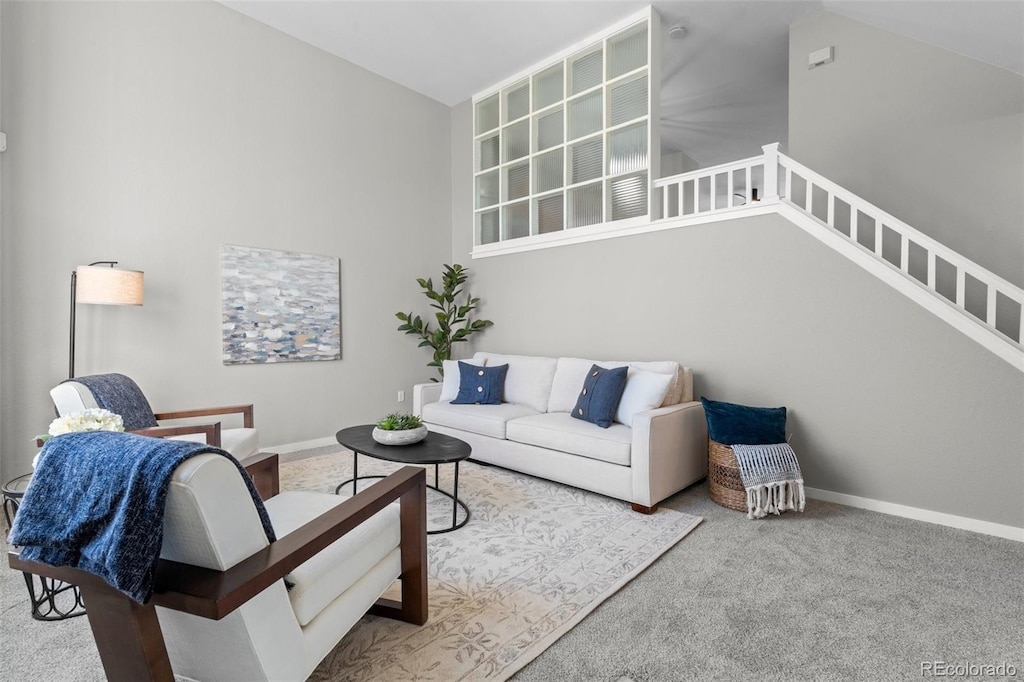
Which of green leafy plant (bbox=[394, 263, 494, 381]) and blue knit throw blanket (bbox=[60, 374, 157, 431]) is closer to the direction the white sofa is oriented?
the blue knit throw blanket

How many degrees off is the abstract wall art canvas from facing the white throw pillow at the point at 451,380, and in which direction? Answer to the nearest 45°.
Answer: approximately 45° to its left

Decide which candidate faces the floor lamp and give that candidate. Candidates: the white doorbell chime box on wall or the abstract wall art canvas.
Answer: the white doorbell chime box on wall

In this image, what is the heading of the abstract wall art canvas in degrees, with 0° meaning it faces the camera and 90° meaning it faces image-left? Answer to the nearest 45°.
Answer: approximately 315°

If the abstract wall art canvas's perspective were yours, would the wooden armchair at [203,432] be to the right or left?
on its right

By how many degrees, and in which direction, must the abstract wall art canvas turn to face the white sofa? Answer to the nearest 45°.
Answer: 0° — it already faces it

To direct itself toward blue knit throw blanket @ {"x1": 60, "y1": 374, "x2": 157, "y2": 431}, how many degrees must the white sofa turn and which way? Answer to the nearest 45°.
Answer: approximately 45° to its right

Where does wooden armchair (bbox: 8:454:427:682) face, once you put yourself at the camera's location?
facing away from the viewer and to the right of the viewer
